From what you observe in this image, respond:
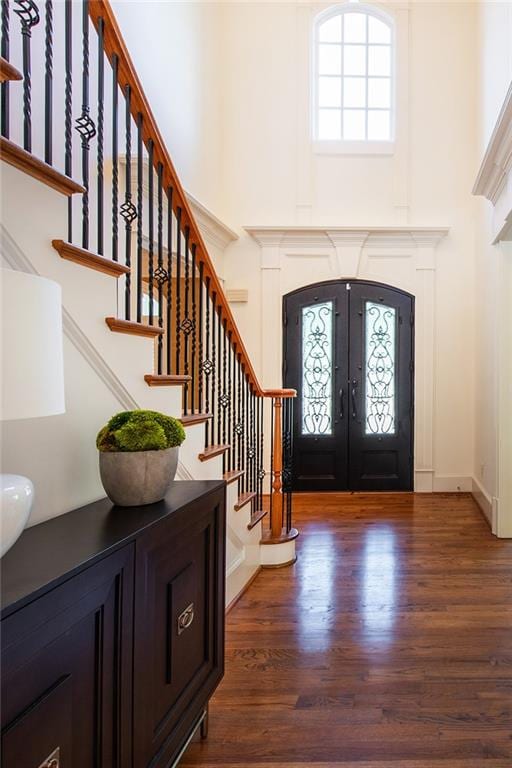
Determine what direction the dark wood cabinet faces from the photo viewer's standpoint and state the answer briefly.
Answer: facing the viewer and to the right of the viewer

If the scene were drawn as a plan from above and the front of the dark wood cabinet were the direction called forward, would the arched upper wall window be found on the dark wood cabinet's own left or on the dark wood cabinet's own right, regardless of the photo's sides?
on the dark wood cabinet's own left
